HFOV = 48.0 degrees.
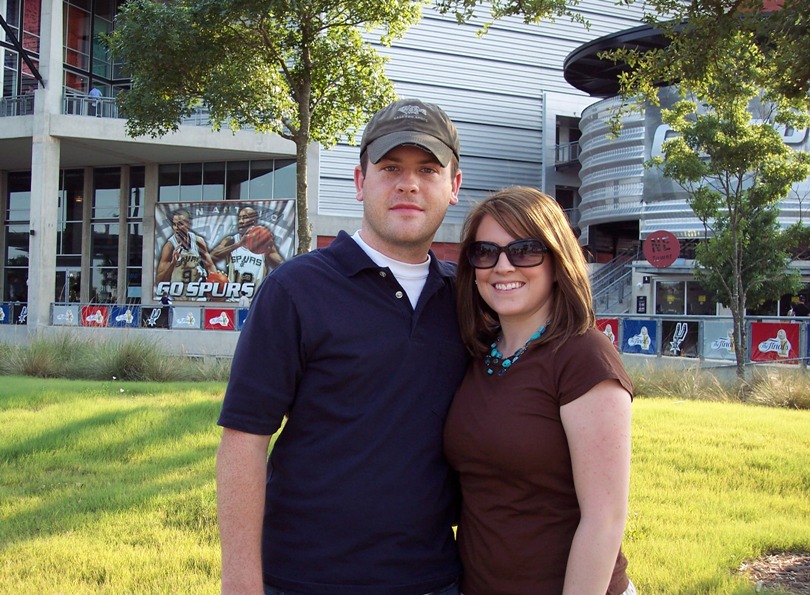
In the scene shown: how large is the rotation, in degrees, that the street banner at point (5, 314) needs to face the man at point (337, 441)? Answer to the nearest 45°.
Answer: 0° — it already faces them

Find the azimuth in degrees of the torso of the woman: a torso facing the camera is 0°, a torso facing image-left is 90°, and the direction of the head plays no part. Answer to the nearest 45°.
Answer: approximately 45°

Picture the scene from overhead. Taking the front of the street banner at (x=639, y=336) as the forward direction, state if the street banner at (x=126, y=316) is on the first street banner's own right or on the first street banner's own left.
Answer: on the first street banner's own right

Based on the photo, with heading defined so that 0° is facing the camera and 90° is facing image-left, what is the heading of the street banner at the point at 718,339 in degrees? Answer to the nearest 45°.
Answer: approximately 0°
